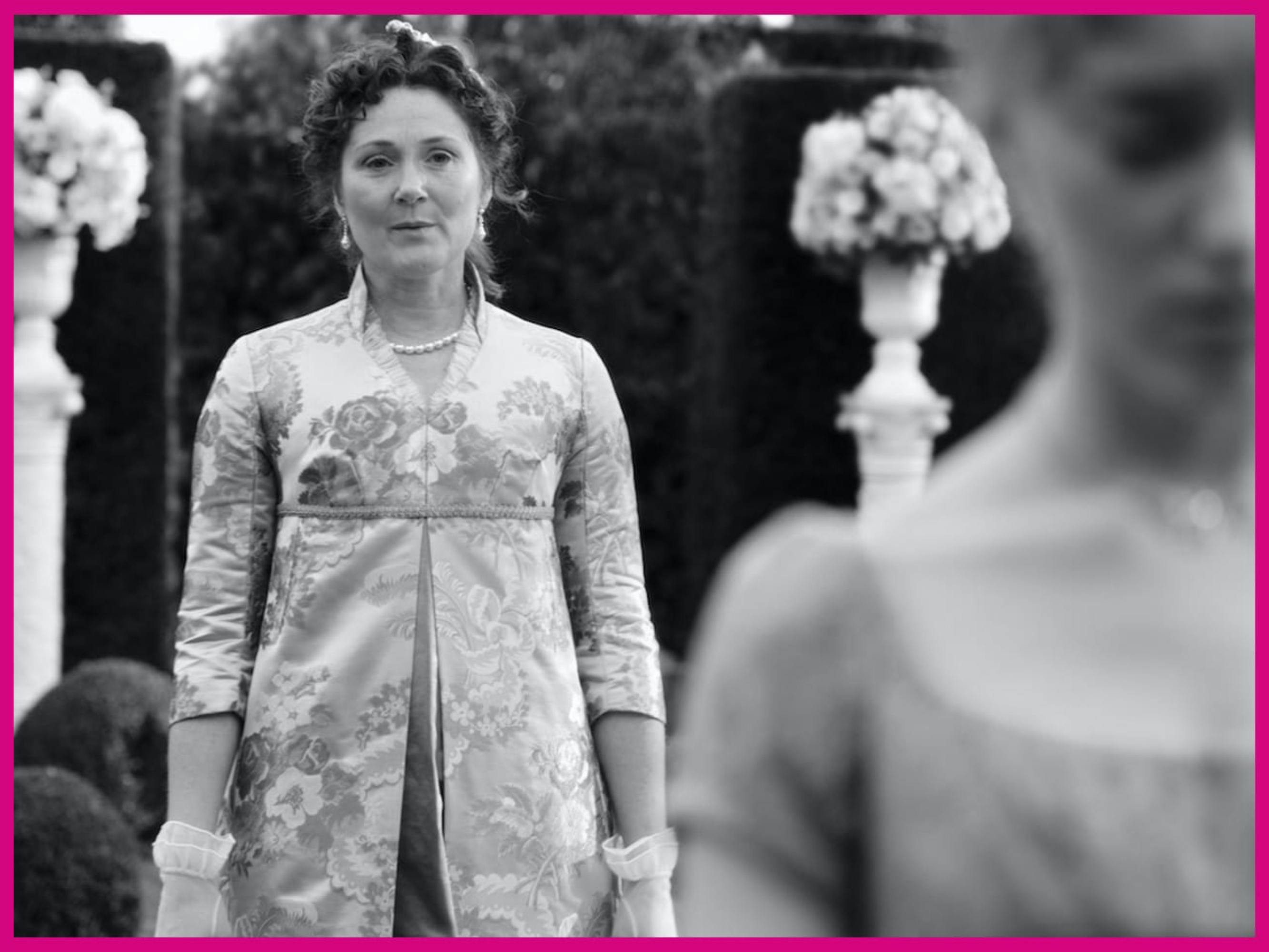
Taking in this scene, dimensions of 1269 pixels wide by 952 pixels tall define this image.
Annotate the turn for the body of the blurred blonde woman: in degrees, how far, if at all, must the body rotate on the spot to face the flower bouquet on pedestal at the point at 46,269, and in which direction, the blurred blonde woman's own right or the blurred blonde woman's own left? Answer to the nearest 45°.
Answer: approximately 135° to the blurred blonde woman's own right

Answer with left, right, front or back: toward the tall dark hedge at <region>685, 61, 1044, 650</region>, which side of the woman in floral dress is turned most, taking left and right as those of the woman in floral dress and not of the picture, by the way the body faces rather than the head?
back

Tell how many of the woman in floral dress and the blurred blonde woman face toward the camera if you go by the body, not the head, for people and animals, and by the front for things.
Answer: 2

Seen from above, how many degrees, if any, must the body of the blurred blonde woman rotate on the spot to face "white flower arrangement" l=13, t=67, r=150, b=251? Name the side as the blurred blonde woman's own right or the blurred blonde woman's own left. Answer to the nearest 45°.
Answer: approximately 135° to the blurred blonde woman's own right

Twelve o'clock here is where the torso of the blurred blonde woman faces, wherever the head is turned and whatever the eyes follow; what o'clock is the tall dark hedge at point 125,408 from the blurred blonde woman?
The tall dark hedge is roughly at 5 o'clock from the blurred blonde woman.

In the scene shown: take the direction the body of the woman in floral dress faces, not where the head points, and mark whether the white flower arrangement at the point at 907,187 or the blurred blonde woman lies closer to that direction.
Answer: the blurred blonde woman
